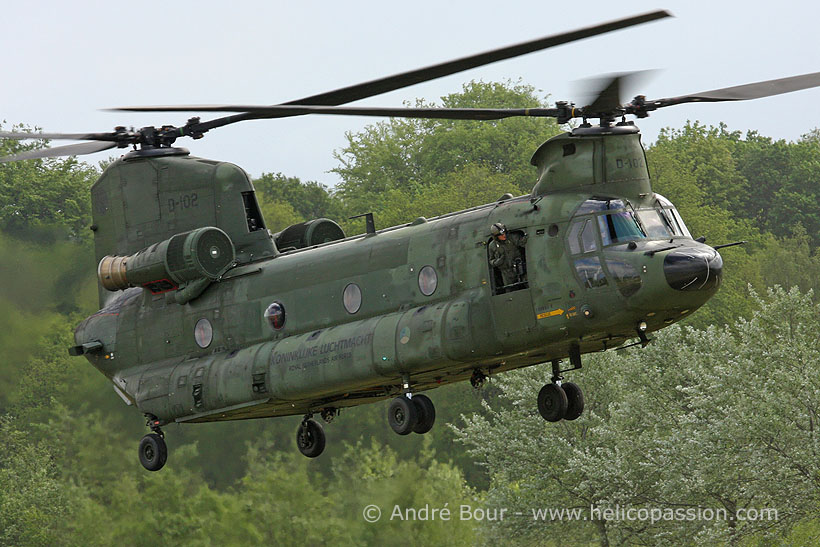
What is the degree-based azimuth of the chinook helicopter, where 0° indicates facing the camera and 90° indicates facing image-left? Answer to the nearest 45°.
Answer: approximately 315°
